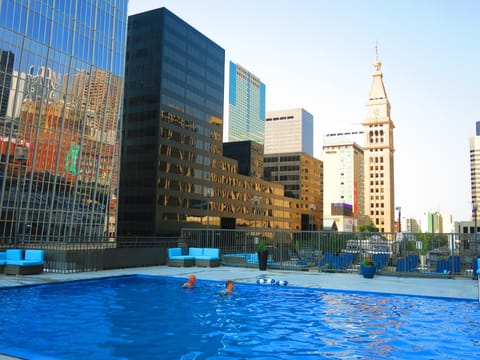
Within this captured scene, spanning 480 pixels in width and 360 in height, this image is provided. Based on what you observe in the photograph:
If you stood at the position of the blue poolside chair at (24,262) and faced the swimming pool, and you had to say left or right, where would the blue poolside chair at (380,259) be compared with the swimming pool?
left

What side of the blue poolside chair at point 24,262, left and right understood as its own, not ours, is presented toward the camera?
front

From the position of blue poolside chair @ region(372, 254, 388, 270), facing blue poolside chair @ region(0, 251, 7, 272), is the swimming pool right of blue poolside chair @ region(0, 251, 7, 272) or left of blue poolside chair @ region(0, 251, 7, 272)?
left

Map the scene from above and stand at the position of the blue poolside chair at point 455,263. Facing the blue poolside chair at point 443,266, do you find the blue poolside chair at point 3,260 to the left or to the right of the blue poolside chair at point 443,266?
left

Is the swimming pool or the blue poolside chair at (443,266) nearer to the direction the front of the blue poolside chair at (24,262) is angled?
the swimming pool

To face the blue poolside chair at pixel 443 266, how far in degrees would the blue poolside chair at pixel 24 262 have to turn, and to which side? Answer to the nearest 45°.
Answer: approximately 90° to its left

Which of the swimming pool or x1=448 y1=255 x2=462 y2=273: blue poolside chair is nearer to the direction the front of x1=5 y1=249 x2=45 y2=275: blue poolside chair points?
the swimming pool

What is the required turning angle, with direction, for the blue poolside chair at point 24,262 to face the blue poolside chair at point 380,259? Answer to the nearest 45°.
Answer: approximately 90° to its left

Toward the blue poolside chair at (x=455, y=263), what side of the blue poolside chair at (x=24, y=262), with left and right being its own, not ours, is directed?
left
